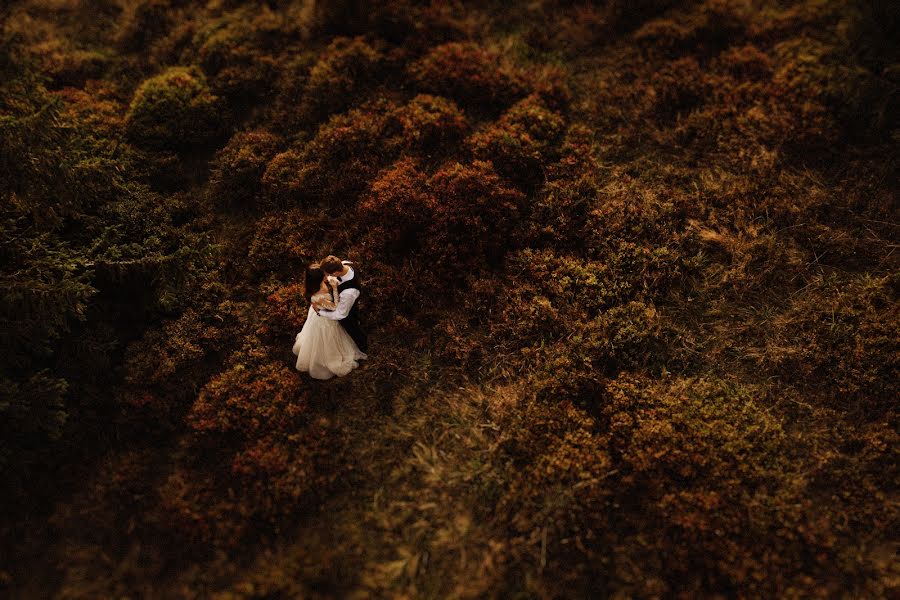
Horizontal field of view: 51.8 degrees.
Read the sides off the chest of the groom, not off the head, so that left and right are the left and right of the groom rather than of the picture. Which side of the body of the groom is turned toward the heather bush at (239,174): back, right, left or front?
right

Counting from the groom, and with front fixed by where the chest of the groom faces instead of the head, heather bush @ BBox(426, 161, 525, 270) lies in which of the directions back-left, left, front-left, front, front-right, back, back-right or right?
back-right

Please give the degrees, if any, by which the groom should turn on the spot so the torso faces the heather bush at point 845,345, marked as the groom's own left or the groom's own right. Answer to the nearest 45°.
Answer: approximately 180°

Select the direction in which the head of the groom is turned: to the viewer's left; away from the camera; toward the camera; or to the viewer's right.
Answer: to the viewer's left

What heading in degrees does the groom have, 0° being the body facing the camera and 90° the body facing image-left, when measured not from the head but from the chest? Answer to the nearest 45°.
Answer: approximately 90°

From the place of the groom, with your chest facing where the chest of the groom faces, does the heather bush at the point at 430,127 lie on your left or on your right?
on your right

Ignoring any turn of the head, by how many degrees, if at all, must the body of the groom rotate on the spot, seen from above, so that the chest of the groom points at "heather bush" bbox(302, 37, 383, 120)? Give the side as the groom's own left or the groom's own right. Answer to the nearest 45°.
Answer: approximately 90° to the groom's own right

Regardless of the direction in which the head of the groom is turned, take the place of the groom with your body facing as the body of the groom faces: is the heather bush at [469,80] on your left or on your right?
on your right

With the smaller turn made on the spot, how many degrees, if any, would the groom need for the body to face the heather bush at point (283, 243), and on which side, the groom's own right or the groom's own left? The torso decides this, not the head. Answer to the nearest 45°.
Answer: approximately 90° to the groom's own right

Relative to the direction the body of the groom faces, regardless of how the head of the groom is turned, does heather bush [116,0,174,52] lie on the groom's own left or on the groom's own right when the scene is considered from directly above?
on the groom's own right

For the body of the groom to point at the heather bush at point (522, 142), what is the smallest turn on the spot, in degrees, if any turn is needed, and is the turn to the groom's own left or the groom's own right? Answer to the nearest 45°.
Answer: approximately 135° to the groom's own right
